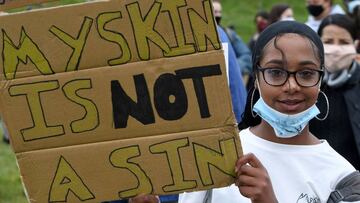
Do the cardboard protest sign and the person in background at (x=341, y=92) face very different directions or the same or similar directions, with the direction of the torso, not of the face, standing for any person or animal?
same or similar directions

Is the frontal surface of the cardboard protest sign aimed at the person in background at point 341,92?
no

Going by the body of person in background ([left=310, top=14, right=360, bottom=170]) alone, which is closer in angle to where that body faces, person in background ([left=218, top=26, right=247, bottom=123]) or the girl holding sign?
the girl holding sign

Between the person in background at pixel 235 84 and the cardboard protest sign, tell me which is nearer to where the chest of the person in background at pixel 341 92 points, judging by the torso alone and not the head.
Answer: the cardboard protest sign

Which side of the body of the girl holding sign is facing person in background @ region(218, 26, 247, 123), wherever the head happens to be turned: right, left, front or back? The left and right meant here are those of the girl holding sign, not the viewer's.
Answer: back

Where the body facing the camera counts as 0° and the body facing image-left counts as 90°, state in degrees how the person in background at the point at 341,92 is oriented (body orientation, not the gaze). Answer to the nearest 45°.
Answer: approximately 0°

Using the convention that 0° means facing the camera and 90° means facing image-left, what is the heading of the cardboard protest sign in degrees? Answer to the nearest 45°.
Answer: approximately 0°

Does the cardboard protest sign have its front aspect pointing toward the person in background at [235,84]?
no

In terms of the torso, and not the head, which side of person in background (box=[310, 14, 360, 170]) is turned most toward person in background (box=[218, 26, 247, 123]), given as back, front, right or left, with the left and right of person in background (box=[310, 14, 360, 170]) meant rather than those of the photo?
right

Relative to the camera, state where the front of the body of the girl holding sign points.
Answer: toward the camera

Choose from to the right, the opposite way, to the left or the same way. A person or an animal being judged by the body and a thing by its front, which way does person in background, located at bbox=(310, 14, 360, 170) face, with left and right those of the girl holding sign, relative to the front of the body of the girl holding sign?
the same way

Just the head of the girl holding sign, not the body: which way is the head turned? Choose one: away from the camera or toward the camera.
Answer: toward the camera

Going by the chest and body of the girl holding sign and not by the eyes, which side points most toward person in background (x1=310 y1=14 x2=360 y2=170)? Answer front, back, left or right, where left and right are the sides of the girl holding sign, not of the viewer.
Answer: back
